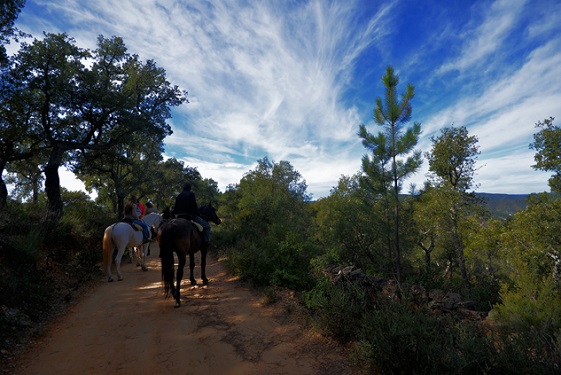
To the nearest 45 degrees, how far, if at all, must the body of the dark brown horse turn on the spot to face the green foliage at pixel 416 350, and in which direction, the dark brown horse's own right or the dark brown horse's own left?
approximately 90° to the dark brown horse's own right

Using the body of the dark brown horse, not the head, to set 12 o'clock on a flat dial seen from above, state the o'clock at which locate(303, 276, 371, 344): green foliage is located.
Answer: The green foliage is roughly at 3 o'clock from the dark brown horse.

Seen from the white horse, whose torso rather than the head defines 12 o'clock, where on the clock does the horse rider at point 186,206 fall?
The horse rider is roughly at 3 o'clock from the white horse.

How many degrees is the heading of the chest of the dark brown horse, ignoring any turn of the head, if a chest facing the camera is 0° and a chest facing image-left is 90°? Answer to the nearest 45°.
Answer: approximately 225°

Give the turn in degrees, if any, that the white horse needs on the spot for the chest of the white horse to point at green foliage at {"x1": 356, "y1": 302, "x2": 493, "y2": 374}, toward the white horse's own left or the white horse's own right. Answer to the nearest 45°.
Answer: approximately 90° to the white horse's own right

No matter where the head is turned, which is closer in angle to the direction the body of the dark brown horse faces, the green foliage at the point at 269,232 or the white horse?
the green foliage

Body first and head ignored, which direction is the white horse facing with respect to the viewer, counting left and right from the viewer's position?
facing away from the viewer and to the right of the viewer

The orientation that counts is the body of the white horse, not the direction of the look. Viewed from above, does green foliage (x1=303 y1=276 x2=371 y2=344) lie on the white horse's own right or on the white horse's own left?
on the white horse's own right
